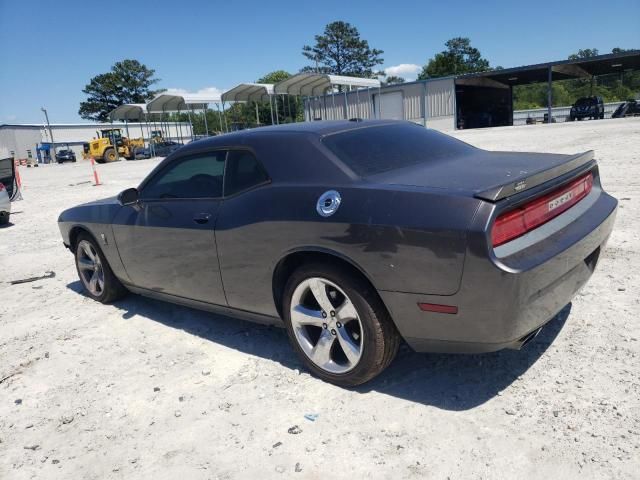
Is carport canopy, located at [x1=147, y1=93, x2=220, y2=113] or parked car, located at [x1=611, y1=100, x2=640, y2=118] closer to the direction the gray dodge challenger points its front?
the carport canopy

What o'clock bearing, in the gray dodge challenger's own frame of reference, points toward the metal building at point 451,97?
The metal building is roughly at 2 o'clock from the gray dodge challenger.

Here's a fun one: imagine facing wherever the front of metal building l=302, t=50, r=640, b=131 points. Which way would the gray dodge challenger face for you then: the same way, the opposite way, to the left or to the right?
to the right

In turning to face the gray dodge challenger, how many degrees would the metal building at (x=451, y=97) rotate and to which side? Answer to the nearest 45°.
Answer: approximately 45° to its left

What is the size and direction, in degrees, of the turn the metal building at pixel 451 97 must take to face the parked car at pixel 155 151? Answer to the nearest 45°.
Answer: approximately 45° to its right

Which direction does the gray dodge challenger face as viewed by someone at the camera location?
facing away from the viewer and to the left of the viewer

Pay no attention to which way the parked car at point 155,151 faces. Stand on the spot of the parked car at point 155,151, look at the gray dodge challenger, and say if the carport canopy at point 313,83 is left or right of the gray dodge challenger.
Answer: left

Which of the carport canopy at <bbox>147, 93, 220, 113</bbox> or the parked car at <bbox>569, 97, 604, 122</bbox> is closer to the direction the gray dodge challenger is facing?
the carport canopy

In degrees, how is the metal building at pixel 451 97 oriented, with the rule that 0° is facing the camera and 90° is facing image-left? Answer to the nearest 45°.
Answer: approximately 45°

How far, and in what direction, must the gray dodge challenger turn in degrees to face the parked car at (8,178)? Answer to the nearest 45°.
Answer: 0° — it already faces it
